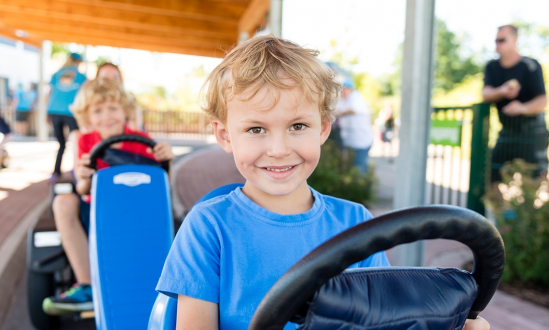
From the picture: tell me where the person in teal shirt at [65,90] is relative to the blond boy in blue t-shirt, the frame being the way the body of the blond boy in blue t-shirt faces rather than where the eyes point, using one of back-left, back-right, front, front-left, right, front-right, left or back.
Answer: back-right

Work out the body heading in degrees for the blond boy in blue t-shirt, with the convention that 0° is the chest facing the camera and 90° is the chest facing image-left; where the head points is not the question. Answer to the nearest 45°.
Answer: approximately 0°

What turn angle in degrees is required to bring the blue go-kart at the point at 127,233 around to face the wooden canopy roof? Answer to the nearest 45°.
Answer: approximately 180°

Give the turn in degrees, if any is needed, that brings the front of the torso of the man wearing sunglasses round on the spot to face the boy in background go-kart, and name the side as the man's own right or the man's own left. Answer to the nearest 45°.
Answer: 0° — they already face them

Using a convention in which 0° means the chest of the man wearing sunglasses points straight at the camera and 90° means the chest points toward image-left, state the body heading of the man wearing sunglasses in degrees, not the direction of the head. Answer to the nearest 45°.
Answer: approximately 45°

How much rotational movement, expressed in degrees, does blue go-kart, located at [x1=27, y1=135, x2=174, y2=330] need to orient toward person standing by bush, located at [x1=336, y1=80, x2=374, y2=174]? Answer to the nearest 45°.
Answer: approximately 135° to its left

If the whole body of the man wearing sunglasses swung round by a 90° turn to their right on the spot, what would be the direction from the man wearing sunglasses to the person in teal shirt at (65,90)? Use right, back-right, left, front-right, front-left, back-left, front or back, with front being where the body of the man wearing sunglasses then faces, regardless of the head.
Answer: front-left
